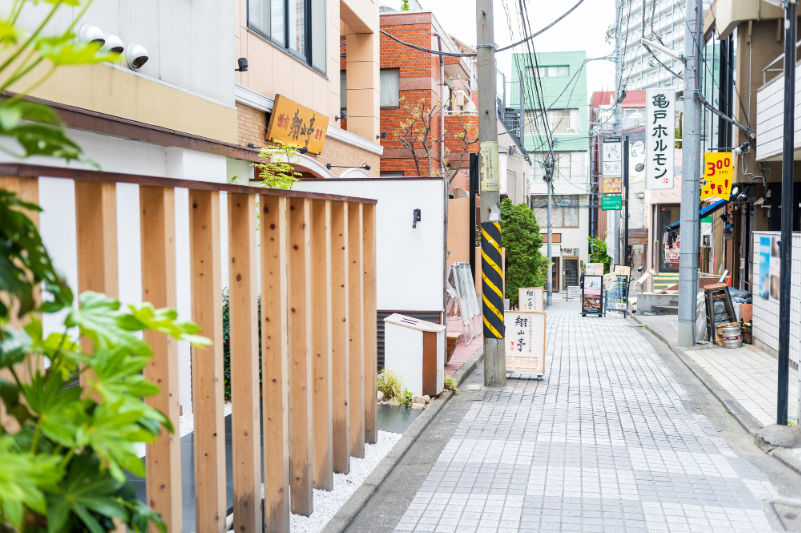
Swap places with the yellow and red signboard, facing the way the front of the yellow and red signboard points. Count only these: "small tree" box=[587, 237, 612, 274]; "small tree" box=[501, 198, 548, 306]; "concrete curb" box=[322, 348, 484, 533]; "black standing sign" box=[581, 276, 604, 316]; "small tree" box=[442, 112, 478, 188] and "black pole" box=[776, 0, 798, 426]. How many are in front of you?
2

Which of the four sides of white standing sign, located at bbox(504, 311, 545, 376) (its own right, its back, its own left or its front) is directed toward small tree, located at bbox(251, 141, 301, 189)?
right

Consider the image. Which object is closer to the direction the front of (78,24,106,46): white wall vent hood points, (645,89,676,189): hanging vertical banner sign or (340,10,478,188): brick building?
the hanging vertical banner sign

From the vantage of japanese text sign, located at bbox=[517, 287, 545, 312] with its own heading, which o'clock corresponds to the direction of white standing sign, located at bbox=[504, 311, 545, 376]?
The white standing sign is roughly at 12 o'clock from the japanese text sign.

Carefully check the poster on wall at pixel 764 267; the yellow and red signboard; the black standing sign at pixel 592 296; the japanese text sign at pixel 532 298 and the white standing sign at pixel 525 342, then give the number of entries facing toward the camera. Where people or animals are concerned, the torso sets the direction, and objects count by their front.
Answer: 4

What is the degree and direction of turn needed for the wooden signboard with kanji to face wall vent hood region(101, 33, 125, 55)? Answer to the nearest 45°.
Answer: approximately 45° to its right

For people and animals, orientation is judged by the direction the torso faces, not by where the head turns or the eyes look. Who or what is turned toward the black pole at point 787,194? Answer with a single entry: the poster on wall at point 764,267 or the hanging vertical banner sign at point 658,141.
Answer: the hanging vertical banner sign

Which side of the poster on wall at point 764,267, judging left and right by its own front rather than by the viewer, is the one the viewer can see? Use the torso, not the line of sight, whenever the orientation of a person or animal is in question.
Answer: left

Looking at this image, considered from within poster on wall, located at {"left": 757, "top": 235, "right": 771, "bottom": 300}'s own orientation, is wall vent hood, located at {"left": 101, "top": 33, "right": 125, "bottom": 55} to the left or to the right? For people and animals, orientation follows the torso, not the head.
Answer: on its left
